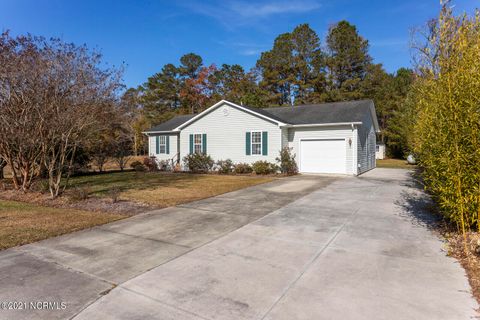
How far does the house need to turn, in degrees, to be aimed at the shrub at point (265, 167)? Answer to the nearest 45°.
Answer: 0° — it already faces it

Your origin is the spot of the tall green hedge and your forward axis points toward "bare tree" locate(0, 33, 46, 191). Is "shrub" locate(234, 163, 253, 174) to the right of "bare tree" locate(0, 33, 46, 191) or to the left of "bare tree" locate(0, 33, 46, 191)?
right

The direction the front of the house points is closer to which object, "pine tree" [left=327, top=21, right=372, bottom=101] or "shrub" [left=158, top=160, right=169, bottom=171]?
the shrub

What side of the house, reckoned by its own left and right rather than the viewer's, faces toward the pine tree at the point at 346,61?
back

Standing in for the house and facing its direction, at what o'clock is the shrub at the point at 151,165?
The shrub is roughly at 2 o'clock from the house.

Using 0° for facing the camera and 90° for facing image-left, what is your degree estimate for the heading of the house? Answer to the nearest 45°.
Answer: approximately 45°

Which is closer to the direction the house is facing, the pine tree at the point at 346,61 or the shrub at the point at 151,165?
the shrub
